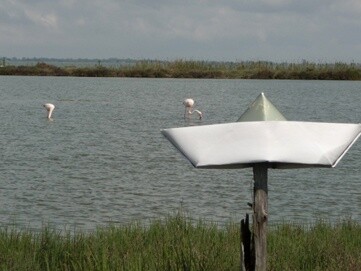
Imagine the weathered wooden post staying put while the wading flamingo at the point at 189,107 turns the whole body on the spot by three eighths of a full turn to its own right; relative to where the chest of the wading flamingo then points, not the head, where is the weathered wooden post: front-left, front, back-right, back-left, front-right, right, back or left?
left

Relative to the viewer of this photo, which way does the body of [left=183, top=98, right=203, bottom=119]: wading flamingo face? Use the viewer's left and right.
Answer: facing the viewer and to the right of the viewer

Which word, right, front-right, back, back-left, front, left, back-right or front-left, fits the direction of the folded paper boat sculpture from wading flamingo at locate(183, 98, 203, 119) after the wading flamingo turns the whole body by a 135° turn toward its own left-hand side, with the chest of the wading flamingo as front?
back
